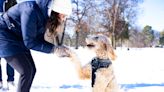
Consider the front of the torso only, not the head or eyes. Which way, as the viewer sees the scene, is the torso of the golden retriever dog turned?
to the viewer's left

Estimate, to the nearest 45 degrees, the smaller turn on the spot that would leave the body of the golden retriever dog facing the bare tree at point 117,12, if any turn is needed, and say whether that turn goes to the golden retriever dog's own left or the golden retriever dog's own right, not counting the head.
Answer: approximately 90° to the golden retriever dog's own right

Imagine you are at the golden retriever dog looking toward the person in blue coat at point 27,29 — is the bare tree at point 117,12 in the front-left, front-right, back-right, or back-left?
back-right

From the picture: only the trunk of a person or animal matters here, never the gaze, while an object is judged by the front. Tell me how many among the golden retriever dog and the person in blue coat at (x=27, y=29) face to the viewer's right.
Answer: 1

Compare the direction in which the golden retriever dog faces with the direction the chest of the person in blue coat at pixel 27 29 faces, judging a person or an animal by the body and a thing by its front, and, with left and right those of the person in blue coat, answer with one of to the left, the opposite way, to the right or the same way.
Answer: the opposite way
